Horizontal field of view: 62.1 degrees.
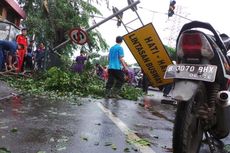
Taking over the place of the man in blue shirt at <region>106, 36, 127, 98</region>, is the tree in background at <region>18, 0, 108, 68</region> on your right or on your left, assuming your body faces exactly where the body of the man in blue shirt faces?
on your left

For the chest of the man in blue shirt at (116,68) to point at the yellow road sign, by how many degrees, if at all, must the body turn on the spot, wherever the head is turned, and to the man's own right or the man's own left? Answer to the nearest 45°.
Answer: approximately 45° to the man's own right

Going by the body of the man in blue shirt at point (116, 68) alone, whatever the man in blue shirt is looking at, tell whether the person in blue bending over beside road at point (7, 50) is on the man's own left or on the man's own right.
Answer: on the man's own left

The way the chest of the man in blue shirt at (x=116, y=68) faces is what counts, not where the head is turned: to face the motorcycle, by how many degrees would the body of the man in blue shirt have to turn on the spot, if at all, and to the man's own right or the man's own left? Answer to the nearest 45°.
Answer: approximately 135° to the man's own right

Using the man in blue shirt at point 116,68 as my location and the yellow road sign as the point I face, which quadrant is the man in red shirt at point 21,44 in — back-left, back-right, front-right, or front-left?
back-left

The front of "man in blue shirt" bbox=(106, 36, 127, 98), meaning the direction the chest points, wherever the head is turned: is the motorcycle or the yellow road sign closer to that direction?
the yellow road sign

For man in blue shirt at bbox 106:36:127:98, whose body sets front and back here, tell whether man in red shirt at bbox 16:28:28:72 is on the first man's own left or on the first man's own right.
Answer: on the first man's own left

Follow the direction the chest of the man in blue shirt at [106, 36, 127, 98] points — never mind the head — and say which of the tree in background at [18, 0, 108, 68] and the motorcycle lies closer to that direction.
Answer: the tree in background
